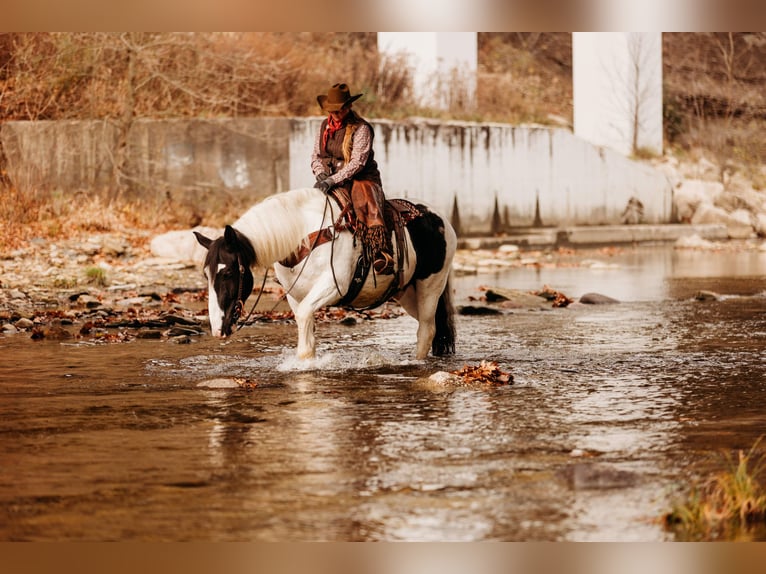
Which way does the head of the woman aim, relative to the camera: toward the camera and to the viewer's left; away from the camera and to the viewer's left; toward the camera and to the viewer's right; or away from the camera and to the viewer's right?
toward the camera and to the viewer's left

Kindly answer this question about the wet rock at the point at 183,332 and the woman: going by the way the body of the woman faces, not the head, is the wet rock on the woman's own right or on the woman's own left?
on the woman's own right

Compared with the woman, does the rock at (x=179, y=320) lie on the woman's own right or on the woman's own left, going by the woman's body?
on the woman's own right

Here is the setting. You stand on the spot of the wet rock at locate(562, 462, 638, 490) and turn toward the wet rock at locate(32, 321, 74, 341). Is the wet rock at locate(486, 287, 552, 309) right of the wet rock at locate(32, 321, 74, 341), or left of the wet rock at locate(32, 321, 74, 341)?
right

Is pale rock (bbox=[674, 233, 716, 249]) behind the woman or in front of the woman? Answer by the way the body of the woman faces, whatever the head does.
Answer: behind

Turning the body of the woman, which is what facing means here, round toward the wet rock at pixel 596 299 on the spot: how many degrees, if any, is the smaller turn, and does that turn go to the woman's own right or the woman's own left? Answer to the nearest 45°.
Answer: approximately 180°

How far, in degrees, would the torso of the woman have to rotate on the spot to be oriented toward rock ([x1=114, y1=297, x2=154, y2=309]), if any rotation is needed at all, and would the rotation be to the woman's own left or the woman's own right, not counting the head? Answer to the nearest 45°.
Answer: approximately 90° to the woman's own right

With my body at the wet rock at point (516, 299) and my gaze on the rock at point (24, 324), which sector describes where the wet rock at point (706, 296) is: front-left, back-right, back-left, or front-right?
back-left

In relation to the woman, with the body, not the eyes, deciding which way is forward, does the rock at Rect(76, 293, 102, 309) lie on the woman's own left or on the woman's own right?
on the woman's own right

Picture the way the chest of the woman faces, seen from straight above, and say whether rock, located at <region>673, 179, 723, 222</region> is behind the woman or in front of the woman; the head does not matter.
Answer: behind

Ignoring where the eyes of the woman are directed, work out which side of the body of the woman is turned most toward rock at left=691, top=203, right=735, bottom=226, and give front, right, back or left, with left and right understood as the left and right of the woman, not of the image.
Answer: back

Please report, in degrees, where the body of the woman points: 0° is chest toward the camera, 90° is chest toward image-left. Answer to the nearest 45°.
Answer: approximately 45°
